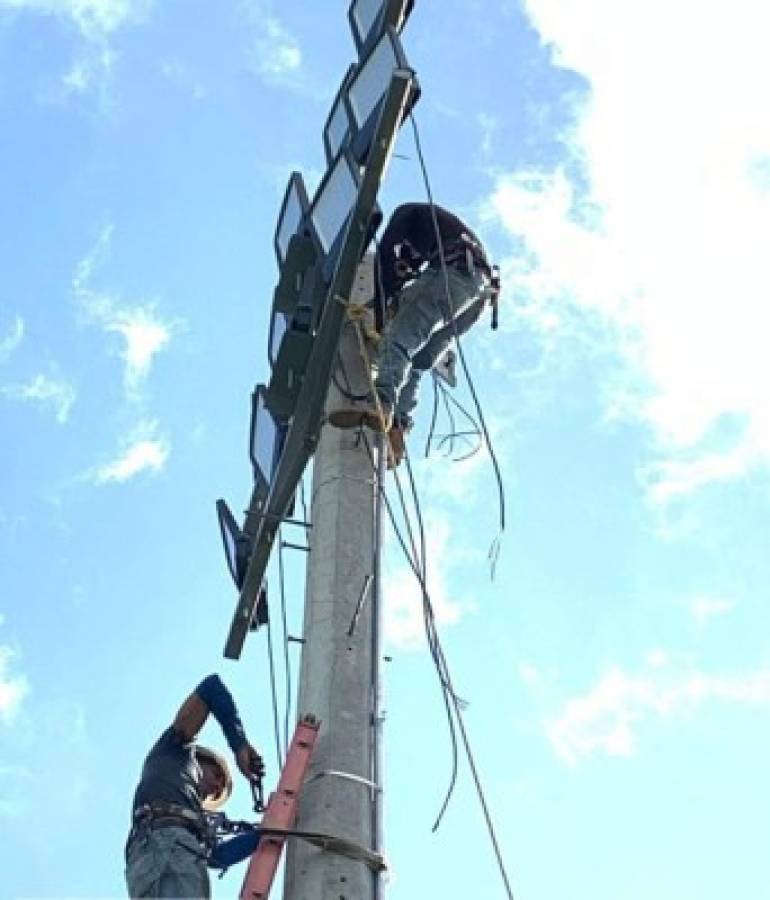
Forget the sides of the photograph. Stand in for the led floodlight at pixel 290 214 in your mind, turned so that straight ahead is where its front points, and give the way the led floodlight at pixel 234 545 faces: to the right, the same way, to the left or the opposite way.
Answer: the same way

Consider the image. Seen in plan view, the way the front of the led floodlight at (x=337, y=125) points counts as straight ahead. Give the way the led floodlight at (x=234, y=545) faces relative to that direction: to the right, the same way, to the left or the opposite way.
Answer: the same way

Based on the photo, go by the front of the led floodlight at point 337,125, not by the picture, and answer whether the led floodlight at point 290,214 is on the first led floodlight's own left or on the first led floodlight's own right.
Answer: on the first led floodlight's own right

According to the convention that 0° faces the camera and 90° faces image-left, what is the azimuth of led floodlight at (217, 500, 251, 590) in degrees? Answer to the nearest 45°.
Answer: approximately 45°

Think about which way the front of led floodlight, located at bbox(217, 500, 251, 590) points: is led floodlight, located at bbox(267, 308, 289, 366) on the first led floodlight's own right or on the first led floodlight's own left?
on the first led floodlight's own left

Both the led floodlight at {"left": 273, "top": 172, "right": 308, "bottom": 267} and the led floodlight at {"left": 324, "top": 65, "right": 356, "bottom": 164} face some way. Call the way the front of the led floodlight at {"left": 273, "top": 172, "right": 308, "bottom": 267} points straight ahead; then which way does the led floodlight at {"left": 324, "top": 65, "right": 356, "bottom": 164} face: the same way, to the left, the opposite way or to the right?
the same way

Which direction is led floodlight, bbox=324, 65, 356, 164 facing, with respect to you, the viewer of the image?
facing the viewer and to the left of the viewer

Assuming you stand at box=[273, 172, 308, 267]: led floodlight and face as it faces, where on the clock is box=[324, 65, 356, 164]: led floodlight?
box=[324, 65, 356, 164]: led floodlight is roughly at 10 o'clock from box=[273, 172, 308, 267]: led floodlight.

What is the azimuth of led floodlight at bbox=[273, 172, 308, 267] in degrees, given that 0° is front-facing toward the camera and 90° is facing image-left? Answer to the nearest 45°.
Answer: approximately 45°

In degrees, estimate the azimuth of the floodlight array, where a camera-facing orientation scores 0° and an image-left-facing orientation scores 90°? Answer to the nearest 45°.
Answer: approximately 45°

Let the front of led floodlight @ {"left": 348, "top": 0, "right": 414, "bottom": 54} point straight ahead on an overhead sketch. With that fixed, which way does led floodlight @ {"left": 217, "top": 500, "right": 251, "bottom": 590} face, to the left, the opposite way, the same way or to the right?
the same way
